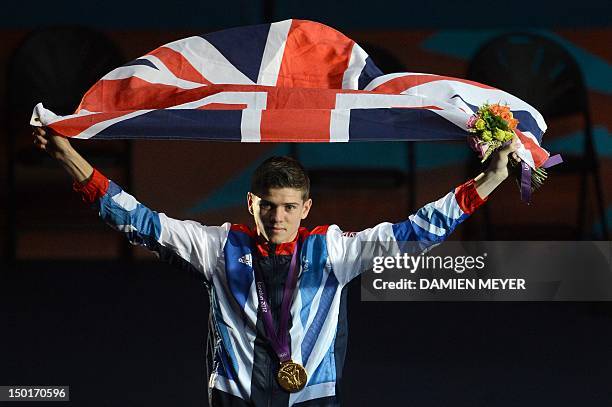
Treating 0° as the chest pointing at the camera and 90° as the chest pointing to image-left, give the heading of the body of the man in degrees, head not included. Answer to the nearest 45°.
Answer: approximately 0°
